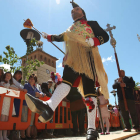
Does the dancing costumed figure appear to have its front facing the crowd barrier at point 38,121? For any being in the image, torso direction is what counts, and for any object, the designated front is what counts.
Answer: no

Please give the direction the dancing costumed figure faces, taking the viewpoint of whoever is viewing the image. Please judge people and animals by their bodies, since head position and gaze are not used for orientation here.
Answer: facing the viewer and to the left of the viewer

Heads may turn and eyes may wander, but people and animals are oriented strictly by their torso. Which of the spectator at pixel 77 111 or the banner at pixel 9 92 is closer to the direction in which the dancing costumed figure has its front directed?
the banner

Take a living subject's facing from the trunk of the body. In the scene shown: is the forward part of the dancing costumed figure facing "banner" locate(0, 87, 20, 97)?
no

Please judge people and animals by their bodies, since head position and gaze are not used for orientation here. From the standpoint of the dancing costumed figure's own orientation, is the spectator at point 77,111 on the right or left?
on its right
